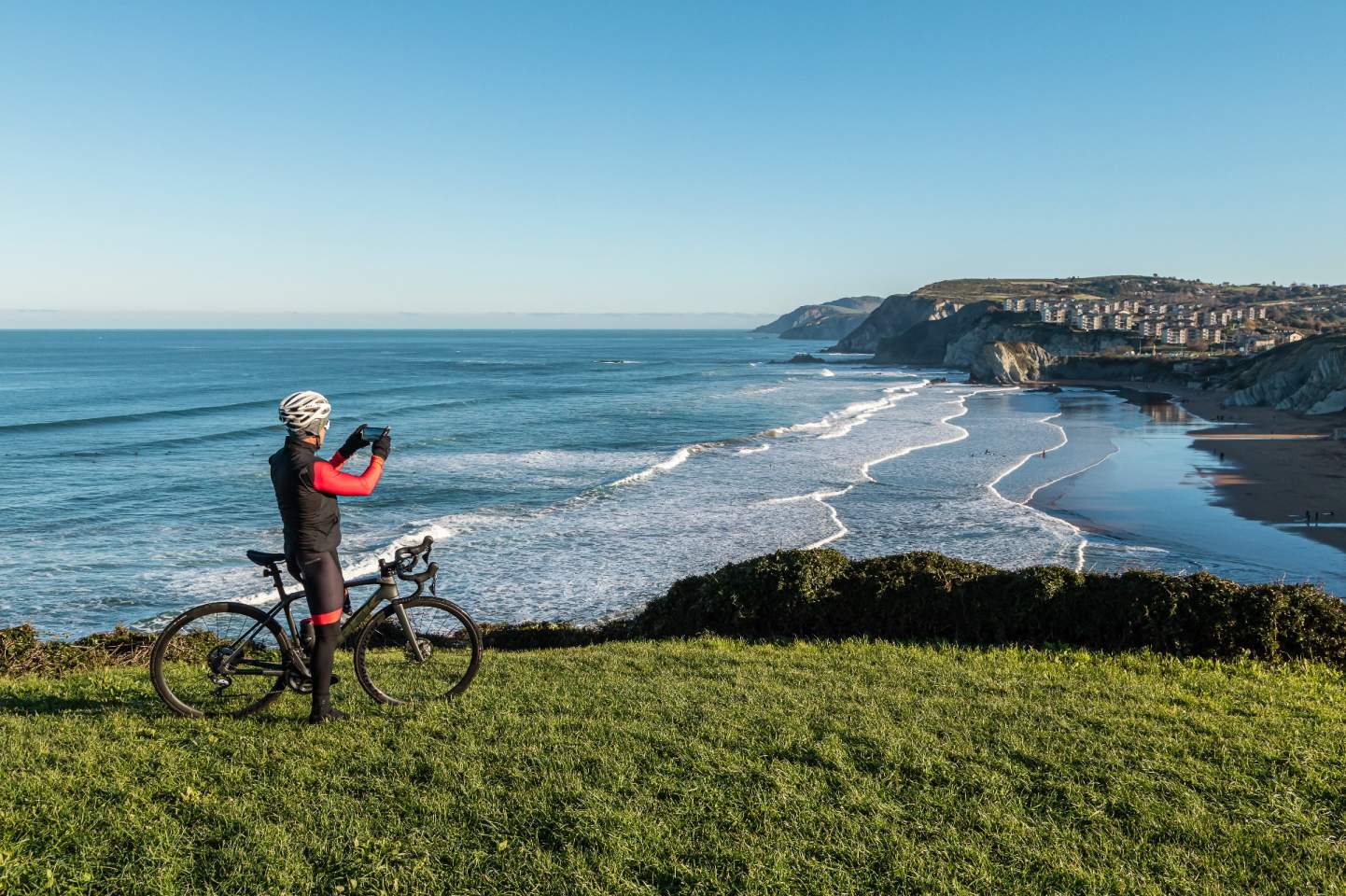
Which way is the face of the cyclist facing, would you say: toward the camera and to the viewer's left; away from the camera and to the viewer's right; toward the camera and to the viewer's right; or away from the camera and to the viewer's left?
away from the camera and to the viewer's right

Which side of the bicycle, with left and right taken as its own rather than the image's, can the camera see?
right

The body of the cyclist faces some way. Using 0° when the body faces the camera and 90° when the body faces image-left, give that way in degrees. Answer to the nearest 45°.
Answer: approximately 225°
